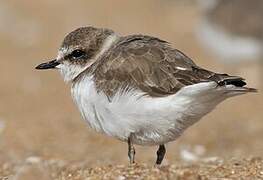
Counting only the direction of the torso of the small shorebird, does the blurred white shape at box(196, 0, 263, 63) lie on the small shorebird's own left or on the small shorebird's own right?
on the small shorebird's own right

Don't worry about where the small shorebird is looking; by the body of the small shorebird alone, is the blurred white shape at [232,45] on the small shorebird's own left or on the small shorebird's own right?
on the small shorebird's own right

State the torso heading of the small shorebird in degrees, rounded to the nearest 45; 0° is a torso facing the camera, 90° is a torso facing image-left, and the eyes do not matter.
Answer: approximately 90°
